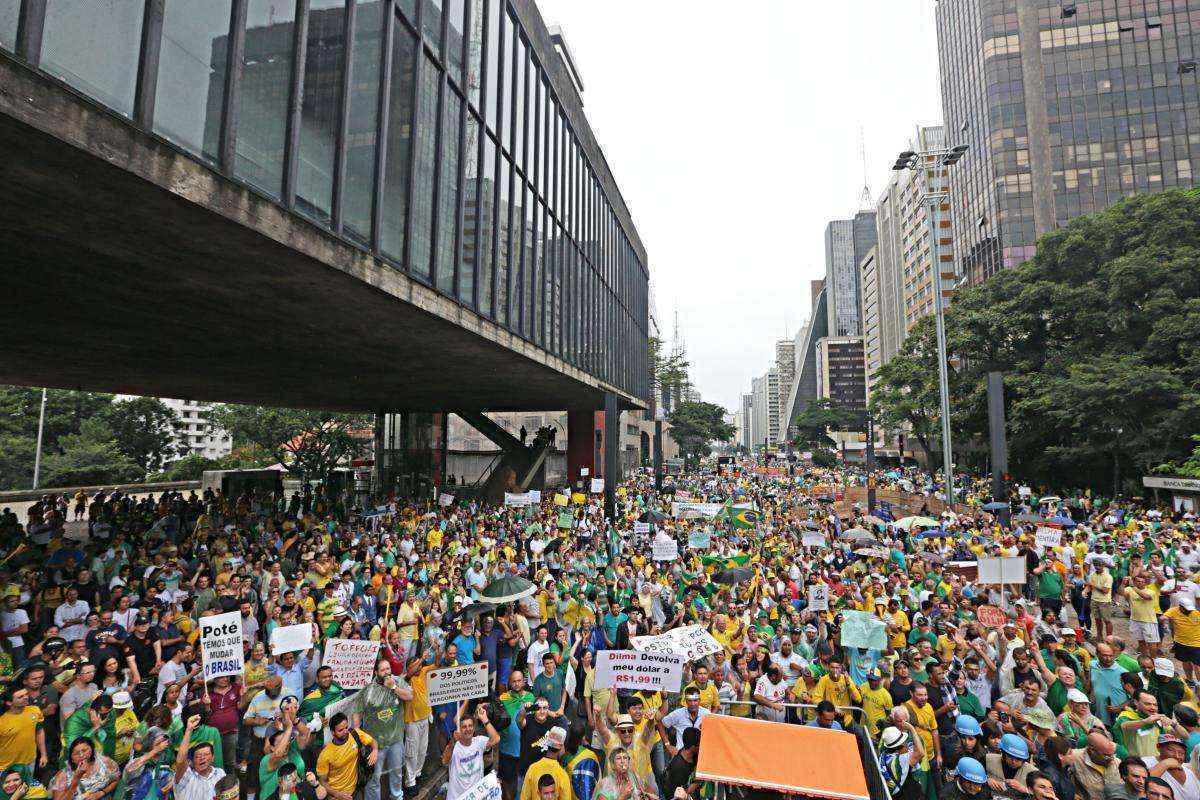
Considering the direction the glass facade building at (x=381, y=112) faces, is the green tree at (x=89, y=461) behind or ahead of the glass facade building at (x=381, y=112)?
behind
